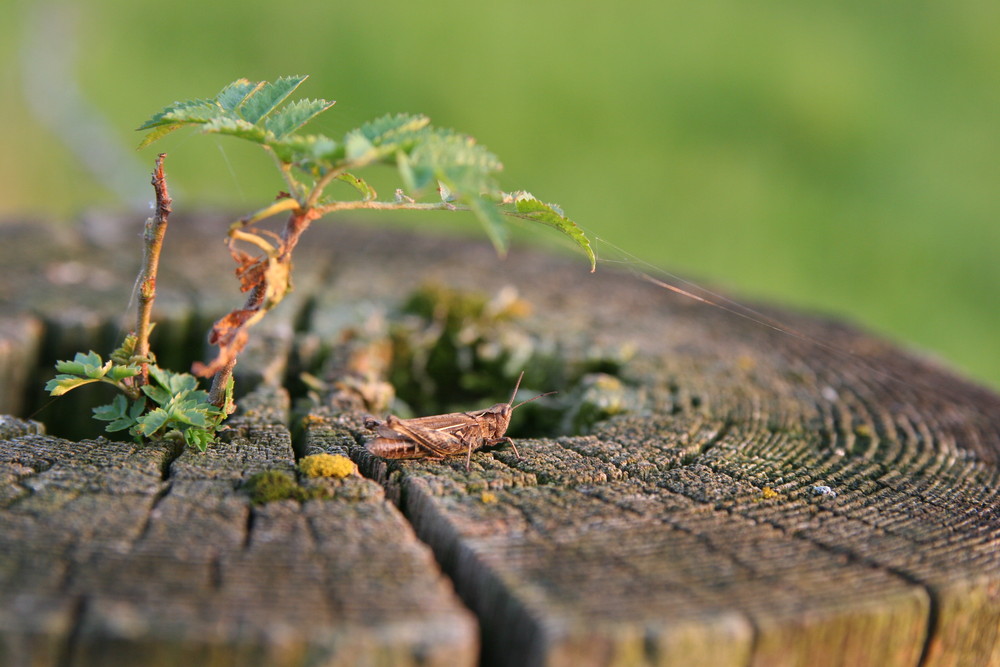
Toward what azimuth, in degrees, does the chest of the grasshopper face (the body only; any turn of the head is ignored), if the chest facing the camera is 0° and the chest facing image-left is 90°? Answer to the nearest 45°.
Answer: approximately 270°
